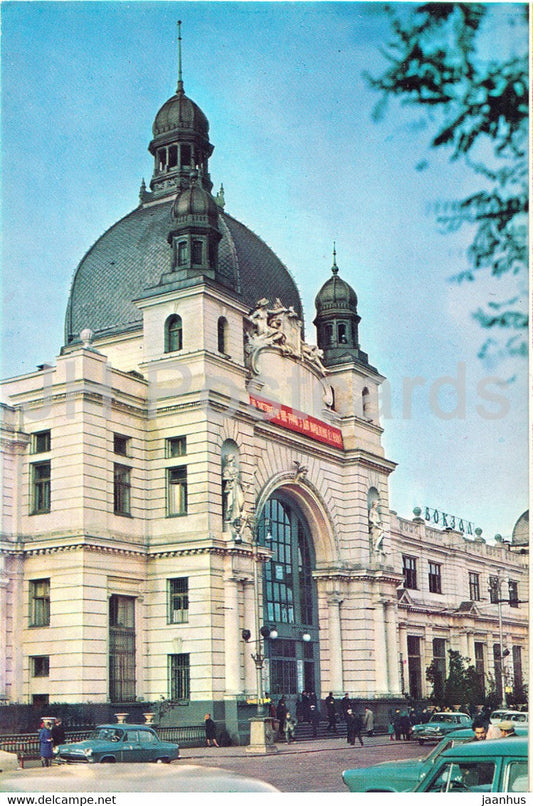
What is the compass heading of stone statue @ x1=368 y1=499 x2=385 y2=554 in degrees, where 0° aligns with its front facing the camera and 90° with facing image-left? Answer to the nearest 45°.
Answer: approximately 315°

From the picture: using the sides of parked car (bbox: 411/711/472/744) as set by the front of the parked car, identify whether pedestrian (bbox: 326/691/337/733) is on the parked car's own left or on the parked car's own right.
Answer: on the parked car's own right

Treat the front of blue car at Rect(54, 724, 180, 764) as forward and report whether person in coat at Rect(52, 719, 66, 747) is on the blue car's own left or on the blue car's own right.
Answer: on the blue car's own right

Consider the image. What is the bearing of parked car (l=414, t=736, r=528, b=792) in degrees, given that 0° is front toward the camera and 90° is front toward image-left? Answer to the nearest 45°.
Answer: approximately 90°

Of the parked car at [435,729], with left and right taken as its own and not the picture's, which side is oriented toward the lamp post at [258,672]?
front

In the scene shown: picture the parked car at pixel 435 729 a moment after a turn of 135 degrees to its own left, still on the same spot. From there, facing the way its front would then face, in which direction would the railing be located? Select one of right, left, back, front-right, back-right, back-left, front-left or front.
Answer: back-right

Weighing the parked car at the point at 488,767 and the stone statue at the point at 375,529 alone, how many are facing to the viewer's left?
1

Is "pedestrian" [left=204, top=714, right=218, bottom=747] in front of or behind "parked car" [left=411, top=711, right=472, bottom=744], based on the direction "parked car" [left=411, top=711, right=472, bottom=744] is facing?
in front

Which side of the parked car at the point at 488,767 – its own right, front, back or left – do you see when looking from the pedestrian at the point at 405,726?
right

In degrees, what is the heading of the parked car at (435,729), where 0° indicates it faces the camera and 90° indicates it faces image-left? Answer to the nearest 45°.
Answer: approximately 45°
